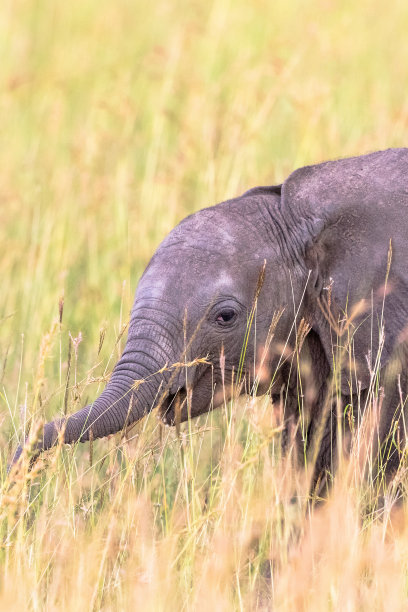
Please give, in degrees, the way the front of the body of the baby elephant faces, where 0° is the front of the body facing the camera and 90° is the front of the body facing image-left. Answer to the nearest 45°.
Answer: approximately 90°
